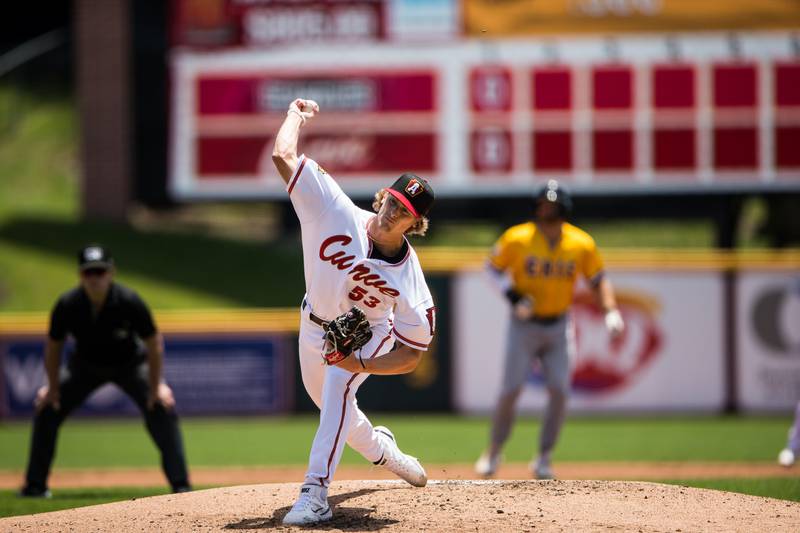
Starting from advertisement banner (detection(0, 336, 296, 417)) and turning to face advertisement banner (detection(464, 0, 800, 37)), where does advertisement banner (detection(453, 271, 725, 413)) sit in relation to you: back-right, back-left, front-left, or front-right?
front-right

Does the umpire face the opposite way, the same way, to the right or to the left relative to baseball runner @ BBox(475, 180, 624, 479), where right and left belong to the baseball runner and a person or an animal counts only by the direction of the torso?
the same way

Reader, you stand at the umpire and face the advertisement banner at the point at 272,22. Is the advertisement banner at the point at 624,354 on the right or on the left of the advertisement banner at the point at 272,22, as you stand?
right

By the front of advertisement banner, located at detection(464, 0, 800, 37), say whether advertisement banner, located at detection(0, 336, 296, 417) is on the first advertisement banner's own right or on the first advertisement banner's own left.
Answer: on the first advertisement banner's own right

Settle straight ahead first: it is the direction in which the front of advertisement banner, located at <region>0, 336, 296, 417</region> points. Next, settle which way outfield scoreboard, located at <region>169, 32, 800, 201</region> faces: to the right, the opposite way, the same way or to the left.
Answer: the same way

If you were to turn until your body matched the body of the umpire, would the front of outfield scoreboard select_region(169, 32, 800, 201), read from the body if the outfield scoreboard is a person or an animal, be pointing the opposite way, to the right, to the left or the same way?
the same way

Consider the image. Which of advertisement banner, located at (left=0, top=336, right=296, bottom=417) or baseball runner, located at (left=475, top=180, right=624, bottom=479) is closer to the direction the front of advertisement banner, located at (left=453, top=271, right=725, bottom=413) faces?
the baseball runner

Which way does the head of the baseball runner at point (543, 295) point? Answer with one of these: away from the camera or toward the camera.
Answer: toward the camera

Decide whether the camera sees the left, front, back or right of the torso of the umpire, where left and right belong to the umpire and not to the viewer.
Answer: front

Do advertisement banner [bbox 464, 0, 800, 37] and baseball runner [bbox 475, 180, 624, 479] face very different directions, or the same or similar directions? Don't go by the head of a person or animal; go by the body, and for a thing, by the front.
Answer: same or similar directions

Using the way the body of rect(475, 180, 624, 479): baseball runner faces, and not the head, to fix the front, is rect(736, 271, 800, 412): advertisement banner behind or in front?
behind

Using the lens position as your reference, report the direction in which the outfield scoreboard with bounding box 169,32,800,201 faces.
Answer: facing the viewer

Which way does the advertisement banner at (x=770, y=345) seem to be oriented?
toward the camera

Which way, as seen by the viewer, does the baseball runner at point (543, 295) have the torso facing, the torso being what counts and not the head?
toward the camera

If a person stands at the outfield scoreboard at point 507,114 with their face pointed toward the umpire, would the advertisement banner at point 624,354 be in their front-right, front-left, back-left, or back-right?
front-left
